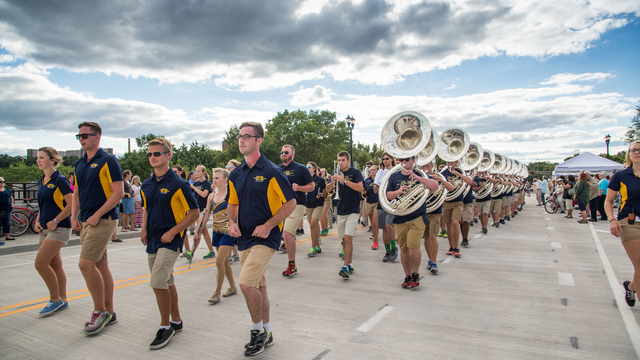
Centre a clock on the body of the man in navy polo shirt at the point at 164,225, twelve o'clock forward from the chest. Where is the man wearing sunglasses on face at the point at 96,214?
The man wearing sunglasses on face is roughly at 3 o'clock from the man in navy polo shirt.

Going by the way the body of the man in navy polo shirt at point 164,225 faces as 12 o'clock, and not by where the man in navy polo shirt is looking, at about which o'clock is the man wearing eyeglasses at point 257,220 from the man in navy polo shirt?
The man wearing eyeglasses is roughly at 9 o'clock from the man in navy polo shirt.

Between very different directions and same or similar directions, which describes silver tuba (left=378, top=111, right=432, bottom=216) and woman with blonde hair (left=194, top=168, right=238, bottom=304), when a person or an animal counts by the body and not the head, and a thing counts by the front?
same or similar directions

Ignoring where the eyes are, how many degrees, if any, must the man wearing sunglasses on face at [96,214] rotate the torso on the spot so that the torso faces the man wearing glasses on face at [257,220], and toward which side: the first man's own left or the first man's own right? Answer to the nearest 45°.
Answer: approximately 90° to the first man's own left

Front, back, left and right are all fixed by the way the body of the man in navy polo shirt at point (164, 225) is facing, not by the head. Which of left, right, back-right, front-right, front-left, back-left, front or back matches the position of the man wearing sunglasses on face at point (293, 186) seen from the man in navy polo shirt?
back

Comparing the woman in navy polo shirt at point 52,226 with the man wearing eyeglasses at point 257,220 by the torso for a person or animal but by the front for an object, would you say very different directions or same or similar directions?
same or similar directions

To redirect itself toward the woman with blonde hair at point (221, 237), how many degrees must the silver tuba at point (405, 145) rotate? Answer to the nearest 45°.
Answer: approximately 45° to its right

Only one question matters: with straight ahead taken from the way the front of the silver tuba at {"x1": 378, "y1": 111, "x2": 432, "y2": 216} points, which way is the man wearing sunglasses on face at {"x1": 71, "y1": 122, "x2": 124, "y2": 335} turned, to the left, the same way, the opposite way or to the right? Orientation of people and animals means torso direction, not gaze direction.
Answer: the same way

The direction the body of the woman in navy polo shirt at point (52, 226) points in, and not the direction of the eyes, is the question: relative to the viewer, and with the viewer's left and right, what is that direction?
facing the viewer and to the left of the viewer

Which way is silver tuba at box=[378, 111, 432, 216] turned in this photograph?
toward the camera

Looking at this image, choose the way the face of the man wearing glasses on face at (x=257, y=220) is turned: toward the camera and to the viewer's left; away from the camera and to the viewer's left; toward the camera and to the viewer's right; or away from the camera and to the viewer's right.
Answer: toward the camera and to the viewer's left

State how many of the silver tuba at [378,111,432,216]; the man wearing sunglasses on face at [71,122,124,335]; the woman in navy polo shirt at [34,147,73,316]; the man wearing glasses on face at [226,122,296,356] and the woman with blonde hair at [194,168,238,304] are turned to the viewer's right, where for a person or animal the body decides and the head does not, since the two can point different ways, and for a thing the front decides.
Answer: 0

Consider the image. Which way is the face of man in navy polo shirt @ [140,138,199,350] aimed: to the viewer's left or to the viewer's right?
to the viewer's left
